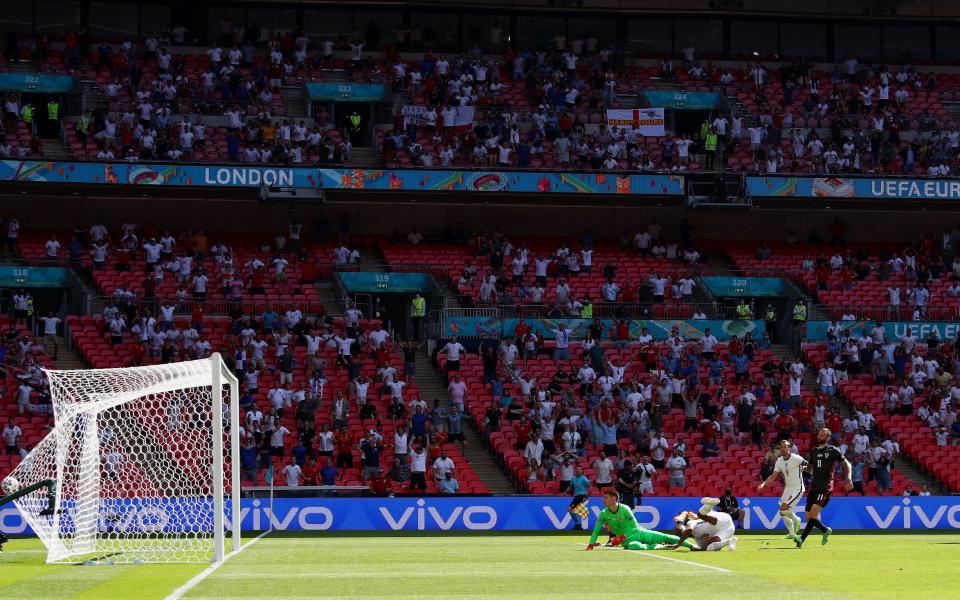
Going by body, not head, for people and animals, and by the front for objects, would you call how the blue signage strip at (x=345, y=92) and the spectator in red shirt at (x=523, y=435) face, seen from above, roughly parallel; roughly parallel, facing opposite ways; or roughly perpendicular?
roughly parallel

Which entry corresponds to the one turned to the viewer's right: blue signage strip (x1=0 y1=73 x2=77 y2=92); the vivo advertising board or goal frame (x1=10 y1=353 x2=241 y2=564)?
the goal frame

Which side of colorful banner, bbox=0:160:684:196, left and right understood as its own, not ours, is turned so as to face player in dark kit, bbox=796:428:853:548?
front

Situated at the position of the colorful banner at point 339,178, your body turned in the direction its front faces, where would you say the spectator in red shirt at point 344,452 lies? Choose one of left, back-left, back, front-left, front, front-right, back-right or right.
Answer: front

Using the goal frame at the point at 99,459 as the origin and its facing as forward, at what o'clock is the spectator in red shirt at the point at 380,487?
The spectator in red shirt is roughly at 10 o'clock from the goal frame.

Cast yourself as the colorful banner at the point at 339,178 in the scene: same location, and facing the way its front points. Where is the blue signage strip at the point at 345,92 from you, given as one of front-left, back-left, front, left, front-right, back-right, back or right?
back

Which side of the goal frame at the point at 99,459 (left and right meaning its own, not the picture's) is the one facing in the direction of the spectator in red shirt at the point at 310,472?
left

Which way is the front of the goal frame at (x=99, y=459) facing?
to the viewer's right

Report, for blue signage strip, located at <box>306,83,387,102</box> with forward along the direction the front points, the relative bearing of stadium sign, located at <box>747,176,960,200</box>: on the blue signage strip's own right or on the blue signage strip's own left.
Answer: on the blue signage strip's own left

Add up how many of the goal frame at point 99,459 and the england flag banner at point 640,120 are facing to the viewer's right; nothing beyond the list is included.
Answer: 1

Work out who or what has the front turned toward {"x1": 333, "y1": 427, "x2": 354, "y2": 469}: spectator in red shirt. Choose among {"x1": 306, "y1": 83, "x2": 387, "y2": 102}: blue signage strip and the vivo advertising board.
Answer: the blue signage strip

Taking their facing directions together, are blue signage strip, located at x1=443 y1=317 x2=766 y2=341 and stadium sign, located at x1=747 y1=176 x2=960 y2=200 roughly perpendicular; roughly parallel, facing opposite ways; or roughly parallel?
roughly parallel

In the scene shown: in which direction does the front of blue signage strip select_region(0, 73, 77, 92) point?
toward the camera

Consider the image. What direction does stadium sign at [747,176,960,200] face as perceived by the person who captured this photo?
facing the viewer

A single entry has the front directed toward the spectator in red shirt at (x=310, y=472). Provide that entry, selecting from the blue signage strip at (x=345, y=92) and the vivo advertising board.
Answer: the blue signage strip

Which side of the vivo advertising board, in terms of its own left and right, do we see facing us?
front

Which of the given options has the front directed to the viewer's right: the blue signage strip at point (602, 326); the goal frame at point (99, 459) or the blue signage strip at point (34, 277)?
the goal frame
